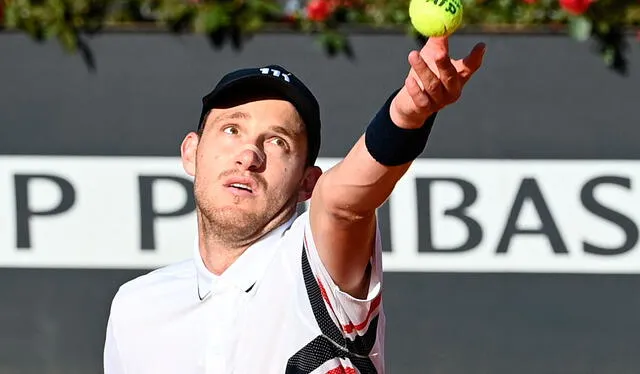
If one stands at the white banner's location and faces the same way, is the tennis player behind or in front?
in front

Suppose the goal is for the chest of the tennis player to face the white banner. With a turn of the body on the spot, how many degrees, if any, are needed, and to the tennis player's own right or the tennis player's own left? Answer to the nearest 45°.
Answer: approximately 180°

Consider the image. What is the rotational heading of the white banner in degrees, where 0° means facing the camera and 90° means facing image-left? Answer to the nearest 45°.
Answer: approximately 0°

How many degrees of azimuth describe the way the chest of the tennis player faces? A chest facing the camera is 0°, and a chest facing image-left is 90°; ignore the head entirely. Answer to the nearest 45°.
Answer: approximately 0°

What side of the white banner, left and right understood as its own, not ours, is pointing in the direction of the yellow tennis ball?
front

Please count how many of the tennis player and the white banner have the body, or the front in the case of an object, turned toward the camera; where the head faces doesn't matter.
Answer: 2
